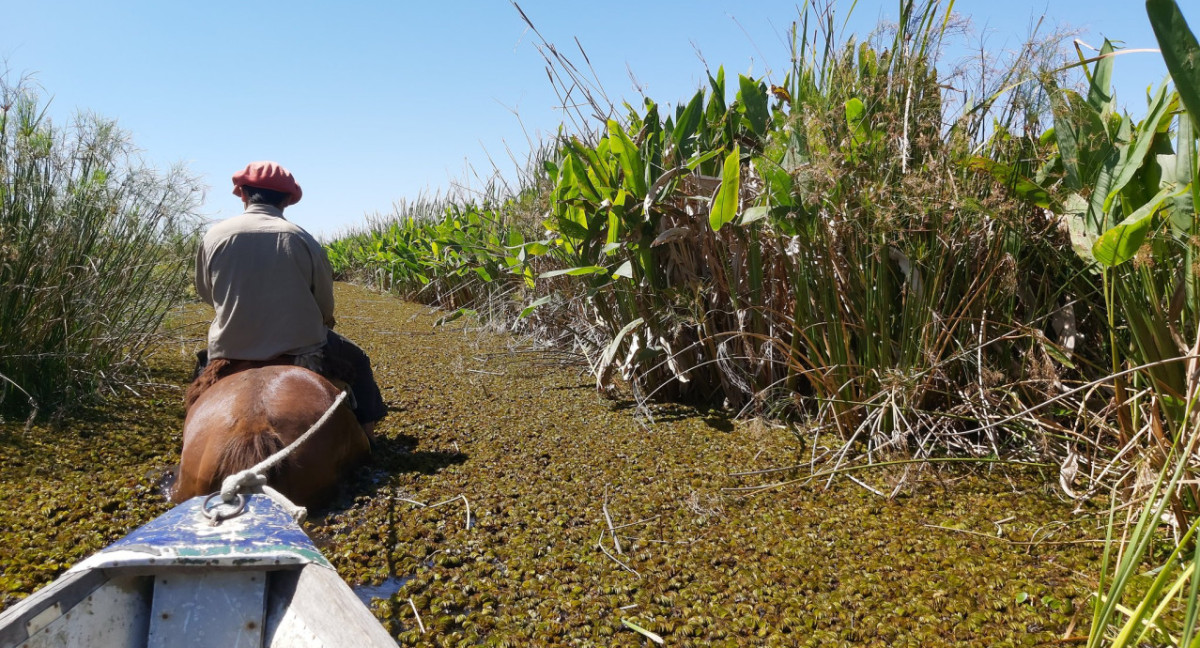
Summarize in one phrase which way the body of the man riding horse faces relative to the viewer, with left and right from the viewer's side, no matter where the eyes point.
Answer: facing away from the viewer

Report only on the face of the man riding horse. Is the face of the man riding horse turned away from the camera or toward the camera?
away from the camera

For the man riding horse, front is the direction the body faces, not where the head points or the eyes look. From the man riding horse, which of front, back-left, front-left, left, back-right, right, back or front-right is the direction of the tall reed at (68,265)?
front-left
